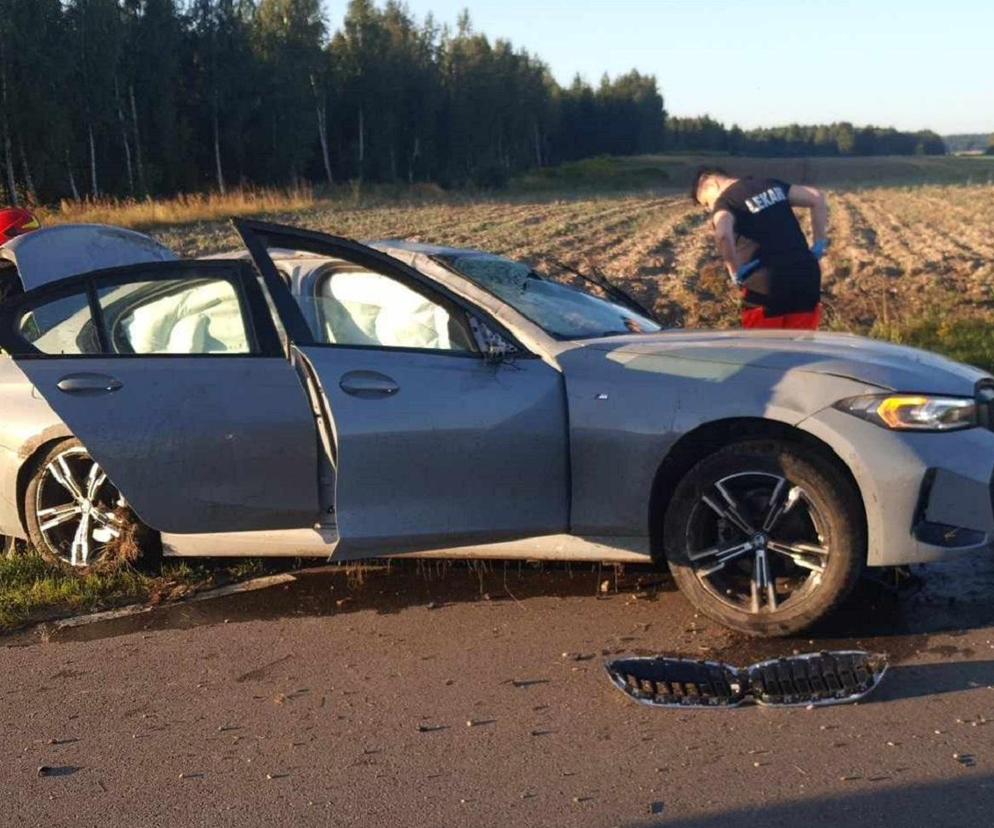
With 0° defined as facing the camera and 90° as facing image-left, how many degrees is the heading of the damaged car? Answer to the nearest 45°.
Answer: approximately 270°

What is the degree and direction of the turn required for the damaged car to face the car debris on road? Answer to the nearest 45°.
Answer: approximately 45° to its right
